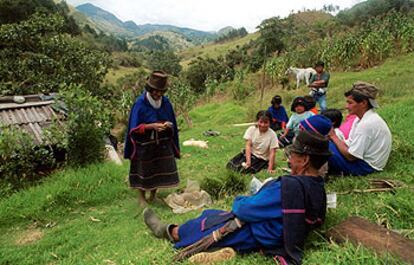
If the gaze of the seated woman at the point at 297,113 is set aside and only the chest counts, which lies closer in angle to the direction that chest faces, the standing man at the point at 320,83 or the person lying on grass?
the person lying on grass

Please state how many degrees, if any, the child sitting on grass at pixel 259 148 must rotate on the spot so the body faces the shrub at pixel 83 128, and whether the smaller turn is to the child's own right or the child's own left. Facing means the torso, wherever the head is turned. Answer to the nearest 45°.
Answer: approximately 90° to the child's own right

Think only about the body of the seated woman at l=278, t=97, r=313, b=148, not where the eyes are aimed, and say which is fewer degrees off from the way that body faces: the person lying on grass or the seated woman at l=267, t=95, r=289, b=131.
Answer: the person lying on grass

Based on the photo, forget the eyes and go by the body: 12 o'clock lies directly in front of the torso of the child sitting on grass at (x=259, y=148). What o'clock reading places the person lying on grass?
The person lying on grass is roughly at 12 o'clock from the child sitting on grass.

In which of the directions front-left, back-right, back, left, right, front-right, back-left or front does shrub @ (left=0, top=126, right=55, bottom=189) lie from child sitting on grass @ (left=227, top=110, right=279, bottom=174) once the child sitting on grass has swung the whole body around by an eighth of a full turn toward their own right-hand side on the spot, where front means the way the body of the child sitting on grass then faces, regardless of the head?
front-right

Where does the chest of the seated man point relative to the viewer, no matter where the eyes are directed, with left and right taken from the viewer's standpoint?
facing to the left of the viewer

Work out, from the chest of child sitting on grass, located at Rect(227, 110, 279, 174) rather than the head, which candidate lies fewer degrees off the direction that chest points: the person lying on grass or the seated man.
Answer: the person lying on grass

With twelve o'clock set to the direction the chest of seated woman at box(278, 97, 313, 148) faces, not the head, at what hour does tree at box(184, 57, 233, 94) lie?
The tree is roughly at 4 o'clock from the seated woman.

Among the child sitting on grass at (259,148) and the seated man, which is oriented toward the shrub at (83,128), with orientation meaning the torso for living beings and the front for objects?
the seated man

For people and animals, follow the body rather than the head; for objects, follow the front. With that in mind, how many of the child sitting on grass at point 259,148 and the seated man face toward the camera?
1

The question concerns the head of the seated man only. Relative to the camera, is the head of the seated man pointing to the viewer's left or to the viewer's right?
to the viewer's left

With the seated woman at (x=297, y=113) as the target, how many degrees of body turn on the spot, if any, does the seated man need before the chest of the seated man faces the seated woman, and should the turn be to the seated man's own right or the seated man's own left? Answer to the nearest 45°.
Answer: approximately 45° to the seated man's own right

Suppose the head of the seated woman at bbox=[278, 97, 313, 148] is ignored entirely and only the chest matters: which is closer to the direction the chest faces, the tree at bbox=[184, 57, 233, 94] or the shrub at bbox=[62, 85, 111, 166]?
the shrub

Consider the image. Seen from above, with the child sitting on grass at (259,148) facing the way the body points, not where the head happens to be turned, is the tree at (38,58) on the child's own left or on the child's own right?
on the child's own right

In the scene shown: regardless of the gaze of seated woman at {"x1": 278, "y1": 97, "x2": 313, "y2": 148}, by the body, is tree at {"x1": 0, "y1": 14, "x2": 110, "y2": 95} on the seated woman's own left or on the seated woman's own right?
on the seated woman's own right
